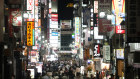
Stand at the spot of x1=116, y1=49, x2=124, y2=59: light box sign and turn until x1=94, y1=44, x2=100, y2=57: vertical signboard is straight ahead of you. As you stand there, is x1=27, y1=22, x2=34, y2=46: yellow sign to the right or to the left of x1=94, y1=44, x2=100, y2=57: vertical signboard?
left

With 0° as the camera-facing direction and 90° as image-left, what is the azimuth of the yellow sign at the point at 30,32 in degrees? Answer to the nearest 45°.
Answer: approximately 0°
